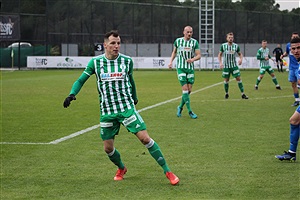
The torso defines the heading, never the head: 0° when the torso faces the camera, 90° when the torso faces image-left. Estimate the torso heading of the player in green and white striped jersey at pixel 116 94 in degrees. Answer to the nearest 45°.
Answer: approximately 0°

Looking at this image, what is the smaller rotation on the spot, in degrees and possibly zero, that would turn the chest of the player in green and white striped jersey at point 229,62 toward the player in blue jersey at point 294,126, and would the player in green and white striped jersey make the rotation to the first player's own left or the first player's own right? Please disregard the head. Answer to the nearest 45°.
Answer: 0° — they already face them

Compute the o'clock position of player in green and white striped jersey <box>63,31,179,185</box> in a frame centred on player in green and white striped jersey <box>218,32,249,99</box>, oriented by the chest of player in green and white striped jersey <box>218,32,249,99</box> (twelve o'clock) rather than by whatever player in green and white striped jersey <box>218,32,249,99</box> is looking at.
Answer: player in green and white striped jersey <box>63,31,179,185</box> is roughly at 12 o'clock from player in green and white striped jersey <box>218,32,249,99</box>.

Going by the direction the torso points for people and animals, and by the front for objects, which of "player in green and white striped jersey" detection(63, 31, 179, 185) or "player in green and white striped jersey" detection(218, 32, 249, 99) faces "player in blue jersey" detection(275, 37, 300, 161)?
"player in green and white striped jersey" detection(218, 32, 249, 99)

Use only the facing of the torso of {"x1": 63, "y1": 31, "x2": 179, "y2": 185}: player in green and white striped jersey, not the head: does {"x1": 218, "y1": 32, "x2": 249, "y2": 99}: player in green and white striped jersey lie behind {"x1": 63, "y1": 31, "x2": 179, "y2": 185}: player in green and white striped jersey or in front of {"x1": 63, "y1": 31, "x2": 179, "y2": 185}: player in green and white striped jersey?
behind

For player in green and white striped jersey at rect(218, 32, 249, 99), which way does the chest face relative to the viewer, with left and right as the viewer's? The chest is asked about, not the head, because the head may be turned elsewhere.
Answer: facing the viewer

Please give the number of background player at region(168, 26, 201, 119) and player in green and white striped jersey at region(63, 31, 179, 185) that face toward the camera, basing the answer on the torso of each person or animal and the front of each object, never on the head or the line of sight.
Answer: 2

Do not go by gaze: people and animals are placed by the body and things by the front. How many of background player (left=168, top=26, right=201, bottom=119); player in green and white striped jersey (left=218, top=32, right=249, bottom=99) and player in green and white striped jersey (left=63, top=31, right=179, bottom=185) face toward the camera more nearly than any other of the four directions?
3

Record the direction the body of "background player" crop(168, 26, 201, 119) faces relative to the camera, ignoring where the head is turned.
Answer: toward the camera

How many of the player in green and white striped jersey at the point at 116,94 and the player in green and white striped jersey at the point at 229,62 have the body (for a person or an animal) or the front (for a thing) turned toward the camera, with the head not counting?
2

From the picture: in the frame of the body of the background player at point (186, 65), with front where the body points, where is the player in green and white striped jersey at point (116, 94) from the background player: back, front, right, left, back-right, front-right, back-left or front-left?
front
